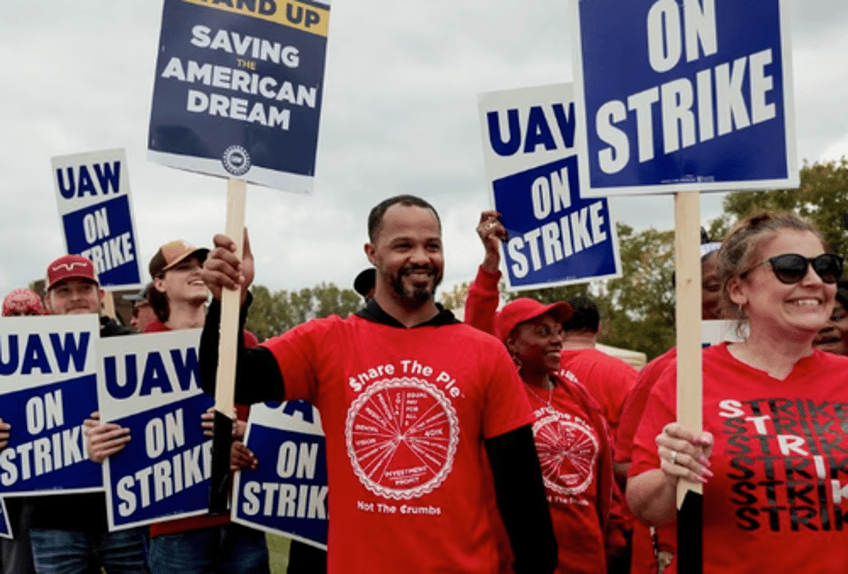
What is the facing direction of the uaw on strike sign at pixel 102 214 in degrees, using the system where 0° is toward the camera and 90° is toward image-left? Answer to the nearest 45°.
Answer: approximately 0°

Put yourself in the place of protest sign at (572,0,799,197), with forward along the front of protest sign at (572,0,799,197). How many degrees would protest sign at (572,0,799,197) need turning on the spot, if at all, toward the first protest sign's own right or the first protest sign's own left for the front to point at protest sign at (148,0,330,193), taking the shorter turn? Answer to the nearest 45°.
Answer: approximately 90° to the first protest sign's own right

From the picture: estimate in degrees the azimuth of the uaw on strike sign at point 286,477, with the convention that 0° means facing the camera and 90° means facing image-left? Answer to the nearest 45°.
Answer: approximately 0°

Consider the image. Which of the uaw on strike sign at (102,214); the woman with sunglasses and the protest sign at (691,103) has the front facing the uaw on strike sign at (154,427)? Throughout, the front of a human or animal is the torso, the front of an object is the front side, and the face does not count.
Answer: the uaw on strike sign at (102,214)

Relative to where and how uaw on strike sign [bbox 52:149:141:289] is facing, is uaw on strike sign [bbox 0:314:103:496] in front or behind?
in front

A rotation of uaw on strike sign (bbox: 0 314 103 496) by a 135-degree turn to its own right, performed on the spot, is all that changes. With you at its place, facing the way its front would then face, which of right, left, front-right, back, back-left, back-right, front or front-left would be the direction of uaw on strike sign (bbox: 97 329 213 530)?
back
